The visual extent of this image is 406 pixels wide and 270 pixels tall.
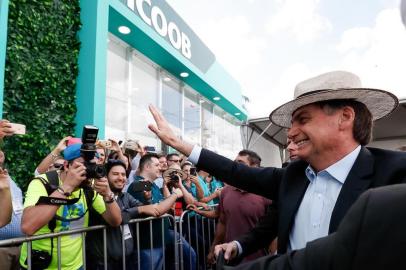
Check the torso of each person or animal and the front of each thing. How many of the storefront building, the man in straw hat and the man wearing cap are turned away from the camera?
0

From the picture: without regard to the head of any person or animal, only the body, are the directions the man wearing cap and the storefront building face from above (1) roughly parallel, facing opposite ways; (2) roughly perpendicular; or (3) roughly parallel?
roughly parallel

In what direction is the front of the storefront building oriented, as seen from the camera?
facing the viewer and to the right of the viewer

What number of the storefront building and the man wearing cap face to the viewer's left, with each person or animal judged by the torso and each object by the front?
0

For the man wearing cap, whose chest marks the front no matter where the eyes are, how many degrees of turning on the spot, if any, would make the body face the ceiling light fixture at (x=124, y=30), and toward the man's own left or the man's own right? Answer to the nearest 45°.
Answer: approximately 135° to the man's own left

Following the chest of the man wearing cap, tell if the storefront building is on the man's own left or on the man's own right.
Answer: on the man's own left

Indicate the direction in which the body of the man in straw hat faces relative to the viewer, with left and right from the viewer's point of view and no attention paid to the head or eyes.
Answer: facing the viewer and to the left of the viewer

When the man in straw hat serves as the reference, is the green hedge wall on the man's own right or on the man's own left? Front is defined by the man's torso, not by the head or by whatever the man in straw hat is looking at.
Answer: on the man's own right

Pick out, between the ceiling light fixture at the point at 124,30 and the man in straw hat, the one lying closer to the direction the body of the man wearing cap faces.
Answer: the man in straw hat

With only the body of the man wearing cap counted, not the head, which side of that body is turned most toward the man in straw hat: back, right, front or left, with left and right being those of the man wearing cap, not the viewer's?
front

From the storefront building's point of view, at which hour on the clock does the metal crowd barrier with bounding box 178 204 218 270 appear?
The metal crowd barrier is roughly at 1 o'clock from the storefront building.

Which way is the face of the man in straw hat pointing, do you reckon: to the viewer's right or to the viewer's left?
to the viewer's left

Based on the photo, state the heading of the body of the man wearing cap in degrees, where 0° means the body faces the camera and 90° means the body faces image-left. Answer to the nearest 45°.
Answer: approximately 315°

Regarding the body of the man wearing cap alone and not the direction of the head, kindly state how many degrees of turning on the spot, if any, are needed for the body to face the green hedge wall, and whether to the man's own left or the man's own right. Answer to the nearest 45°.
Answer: approximately 135° to the man's own left

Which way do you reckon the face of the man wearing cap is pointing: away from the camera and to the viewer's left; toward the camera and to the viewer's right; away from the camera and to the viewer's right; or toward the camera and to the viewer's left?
toward the camera and to the viewer's right
